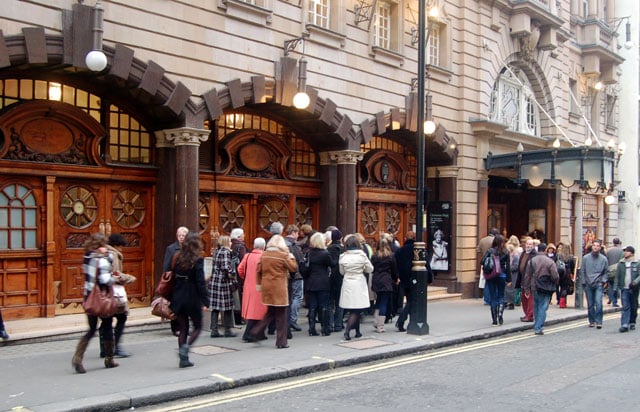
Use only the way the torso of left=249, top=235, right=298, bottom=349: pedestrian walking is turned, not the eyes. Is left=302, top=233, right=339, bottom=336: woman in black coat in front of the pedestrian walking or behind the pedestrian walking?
in front

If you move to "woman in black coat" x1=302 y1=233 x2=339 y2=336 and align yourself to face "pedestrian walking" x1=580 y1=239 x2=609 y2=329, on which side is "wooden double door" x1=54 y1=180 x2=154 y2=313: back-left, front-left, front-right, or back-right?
back-left

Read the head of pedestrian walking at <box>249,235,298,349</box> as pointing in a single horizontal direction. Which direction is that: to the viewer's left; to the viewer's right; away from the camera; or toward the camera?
away from the camera

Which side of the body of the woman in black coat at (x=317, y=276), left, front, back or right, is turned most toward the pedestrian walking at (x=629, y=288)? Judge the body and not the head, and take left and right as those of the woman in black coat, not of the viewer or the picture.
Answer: right

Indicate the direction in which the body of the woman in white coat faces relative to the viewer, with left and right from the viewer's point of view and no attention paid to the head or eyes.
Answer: facing away from the viewer

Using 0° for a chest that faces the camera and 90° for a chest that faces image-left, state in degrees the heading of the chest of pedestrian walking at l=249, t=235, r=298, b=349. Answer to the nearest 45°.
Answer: approximately 225°

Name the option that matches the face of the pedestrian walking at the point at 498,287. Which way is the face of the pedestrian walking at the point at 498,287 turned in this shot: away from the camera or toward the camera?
away from the camera

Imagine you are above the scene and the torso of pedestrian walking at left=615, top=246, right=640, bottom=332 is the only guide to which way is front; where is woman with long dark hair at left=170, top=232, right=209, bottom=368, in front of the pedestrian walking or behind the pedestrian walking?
in front
